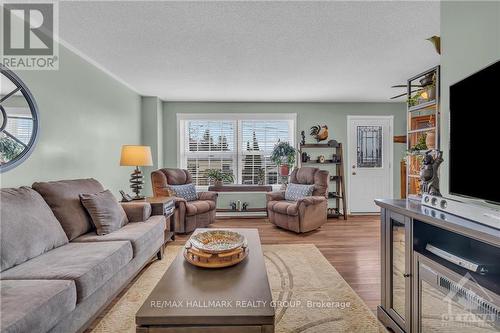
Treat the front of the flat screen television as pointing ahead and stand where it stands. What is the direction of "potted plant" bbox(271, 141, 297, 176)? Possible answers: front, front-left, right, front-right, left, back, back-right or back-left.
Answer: right

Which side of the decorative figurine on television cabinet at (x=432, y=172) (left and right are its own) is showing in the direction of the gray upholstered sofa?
front

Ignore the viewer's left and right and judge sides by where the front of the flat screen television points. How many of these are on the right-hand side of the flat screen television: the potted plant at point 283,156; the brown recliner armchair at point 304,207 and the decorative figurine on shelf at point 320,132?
3

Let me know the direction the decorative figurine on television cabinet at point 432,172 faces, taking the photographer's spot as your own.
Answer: facing the viewer and to the left of the viewer

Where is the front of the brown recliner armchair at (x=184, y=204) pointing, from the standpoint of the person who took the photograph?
facing the viewer and to the right of the viewer

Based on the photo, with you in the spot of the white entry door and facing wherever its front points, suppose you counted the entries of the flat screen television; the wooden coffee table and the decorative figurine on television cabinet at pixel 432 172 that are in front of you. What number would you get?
3

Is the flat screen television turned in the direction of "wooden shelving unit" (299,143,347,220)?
no

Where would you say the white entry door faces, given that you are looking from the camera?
facing the viewer

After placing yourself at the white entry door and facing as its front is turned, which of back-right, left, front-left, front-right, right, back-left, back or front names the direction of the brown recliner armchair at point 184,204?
front-right

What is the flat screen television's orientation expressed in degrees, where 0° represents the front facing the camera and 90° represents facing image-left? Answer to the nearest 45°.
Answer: approximately 45°

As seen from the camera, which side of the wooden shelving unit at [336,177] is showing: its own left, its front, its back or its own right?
front

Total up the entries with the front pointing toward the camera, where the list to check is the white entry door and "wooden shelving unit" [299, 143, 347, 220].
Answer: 2

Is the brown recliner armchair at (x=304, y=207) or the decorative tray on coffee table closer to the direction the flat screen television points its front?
the decorative tray on coffee table

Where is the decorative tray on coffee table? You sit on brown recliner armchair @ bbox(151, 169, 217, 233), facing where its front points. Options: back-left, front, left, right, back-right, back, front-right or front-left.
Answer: front-right

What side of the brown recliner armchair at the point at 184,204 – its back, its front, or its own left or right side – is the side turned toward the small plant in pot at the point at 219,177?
left

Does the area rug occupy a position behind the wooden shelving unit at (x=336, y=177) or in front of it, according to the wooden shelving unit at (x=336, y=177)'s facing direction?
in front

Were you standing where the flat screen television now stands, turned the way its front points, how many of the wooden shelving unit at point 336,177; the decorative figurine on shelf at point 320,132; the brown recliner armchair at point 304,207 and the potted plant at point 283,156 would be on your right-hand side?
4
